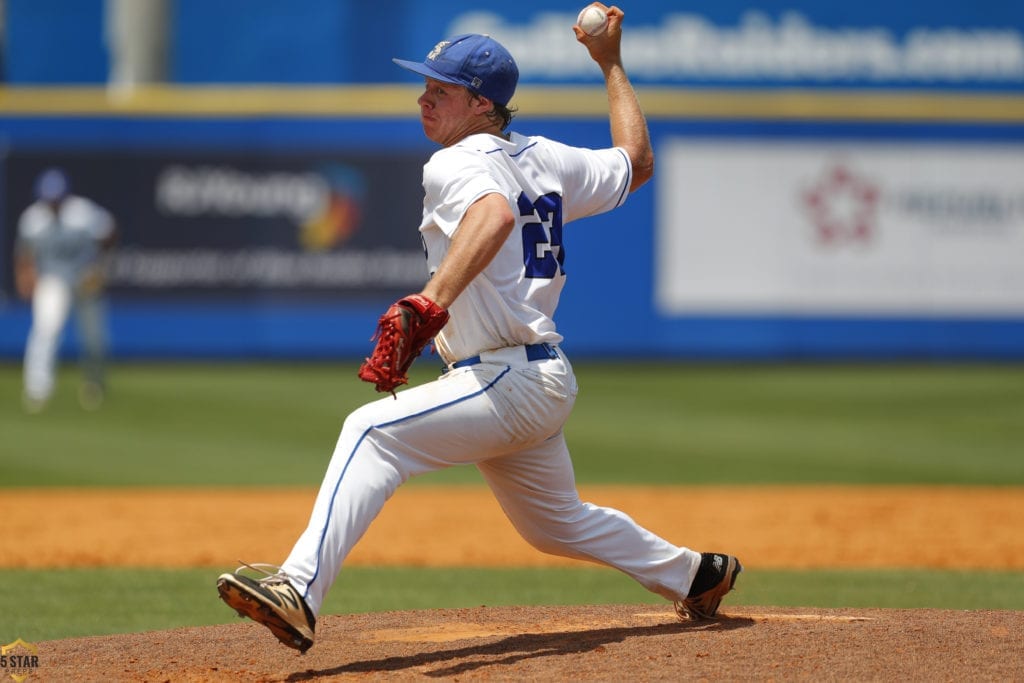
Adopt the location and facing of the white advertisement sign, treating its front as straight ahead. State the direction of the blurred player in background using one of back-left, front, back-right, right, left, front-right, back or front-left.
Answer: front-right

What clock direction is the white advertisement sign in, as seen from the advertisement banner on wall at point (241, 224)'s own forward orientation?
The white advertisement sign is roughly at 9 o'clock from the advertisement banner on wall.

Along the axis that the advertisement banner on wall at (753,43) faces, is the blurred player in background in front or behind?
in front

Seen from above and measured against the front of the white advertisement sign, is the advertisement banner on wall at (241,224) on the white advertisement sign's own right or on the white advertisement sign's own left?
on the white advertisement sign's own right

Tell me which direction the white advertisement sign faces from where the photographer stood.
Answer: facing the viewer

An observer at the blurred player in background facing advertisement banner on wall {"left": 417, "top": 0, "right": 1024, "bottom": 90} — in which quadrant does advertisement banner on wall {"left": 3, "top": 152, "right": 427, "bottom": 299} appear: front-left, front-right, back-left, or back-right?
front-left

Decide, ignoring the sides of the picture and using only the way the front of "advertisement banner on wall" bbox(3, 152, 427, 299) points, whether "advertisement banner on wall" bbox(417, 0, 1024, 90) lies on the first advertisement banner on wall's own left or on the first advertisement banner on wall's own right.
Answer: on the first advertisement banner on wall's own left

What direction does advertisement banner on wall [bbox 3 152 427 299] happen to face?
toward the camera

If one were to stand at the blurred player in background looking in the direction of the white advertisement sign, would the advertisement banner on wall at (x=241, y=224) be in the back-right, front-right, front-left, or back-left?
front-left

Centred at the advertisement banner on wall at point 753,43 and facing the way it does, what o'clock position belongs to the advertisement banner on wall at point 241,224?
the advertisement banner on wall at point 241,224 is roughly at 2 o'clock from the advertisement banner on wall at point 753,43.

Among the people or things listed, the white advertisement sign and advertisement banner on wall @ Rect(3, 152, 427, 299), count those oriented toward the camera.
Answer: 2

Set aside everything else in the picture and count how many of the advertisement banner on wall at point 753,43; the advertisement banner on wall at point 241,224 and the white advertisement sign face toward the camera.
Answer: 3
